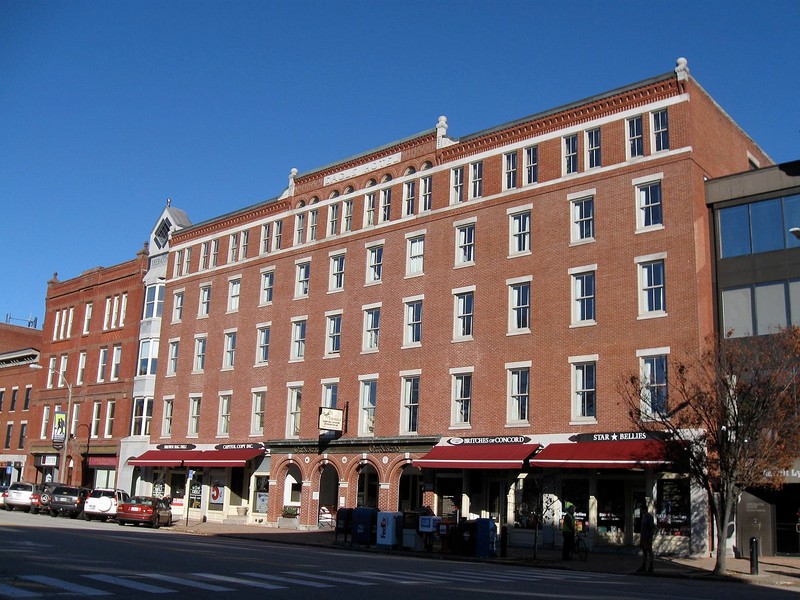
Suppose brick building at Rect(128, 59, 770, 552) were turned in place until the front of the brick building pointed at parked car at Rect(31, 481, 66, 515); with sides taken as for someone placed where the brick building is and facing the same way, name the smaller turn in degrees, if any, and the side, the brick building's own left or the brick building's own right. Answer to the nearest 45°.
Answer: approximately 90° to the brick building's own right

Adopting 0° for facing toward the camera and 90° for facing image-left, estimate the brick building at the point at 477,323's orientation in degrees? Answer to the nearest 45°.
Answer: approximately 45°

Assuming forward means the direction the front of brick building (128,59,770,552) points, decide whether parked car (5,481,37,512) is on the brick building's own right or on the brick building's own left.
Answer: on the brick building's own right

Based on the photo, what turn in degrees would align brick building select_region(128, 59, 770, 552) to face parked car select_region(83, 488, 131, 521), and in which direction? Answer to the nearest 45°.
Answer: approximately 45° to its right

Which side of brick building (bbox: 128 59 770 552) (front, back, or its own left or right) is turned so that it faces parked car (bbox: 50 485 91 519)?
right

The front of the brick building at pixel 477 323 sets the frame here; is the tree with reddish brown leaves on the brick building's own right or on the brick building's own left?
on the brick building's own left
